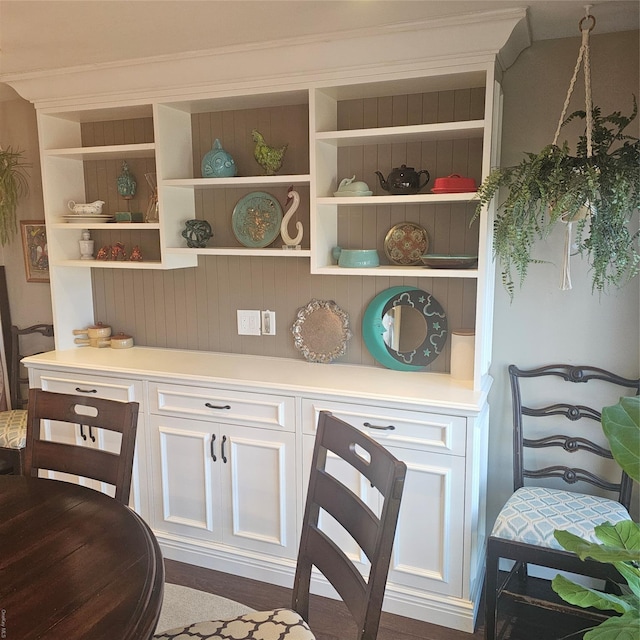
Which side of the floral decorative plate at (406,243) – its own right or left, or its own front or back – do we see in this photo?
front

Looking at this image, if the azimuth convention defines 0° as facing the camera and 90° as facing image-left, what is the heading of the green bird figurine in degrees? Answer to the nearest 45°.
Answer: approximately 90°

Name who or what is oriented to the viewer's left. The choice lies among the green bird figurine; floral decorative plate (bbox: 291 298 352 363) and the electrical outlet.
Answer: the green bird figurine

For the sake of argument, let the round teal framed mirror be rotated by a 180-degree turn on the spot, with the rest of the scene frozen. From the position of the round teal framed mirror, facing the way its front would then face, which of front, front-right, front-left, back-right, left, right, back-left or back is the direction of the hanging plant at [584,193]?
back-right

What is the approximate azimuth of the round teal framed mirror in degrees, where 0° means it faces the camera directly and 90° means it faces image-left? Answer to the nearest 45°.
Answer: approximately 0°

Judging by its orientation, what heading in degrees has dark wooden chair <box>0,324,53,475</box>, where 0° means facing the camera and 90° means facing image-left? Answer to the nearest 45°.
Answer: approximately 45°

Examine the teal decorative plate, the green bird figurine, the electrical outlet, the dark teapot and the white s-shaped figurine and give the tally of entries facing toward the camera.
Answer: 2

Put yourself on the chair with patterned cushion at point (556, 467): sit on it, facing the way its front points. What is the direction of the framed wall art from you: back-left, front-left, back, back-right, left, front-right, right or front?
front-right

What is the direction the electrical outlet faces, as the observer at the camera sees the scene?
facing the viewer
